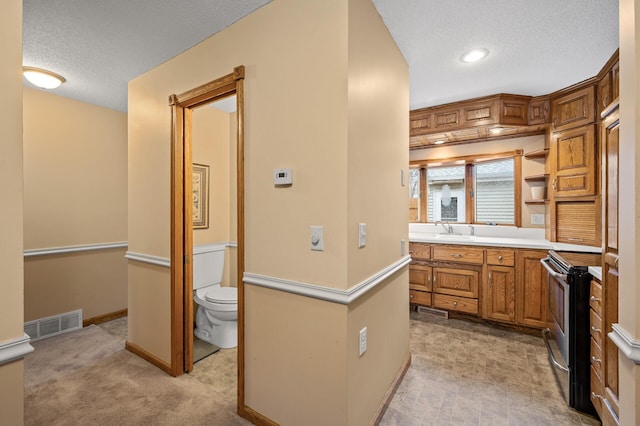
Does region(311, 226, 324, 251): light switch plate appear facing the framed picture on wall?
no

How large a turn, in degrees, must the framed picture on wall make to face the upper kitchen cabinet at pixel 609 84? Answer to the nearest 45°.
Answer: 0° — it already faces it

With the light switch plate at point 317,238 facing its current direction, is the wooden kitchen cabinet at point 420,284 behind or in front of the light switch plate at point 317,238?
behind

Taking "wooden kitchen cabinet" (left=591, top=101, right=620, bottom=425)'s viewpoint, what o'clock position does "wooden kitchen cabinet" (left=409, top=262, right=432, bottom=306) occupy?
"wooden kitchen cabinet" (left=409, top=262, right=432, bottom=306) is roughly at 1 o'clock from "wooden kitchen cabinet" (left=591, top=101, right=620, bottom=425).

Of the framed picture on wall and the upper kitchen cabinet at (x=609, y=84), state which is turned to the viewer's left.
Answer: the upper kitchen cabinet

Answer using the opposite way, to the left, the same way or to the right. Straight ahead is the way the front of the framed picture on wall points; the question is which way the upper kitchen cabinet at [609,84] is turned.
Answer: the opposite way

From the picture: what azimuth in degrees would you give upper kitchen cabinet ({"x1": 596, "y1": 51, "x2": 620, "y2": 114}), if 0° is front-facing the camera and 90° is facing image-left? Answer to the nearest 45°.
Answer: approximately 90°

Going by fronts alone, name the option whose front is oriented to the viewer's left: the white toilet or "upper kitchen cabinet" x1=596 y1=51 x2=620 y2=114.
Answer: the upper kitchen cabinet

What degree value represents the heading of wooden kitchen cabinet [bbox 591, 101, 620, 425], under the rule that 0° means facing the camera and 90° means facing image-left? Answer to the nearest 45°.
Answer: approximately 90°

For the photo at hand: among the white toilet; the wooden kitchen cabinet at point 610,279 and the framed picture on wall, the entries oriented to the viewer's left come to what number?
1

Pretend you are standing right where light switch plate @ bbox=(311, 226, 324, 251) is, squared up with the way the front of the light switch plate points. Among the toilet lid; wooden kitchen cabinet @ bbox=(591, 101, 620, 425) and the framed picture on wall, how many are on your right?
2

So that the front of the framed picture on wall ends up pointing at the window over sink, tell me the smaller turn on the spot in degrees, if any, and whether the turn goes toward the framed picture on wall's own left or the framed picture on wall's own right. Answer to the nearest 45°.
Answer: approximately 45° to the framed picture on wall's own left

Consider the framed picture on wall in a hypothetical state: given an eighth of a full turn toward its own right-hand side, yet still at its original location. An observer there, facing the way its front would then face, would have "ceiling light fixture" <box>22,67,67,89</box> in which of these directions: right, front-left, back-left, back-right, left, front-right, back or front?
right

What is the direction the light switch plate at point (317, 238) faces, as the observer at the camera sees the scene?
facing the viewer and to the left of the viewer

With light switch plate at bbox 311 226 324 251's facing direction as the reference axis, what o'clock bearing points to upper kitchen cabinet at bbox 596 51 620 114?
The upper kitchen cabinet is roughly at 7 o'clock from the light switch plate.

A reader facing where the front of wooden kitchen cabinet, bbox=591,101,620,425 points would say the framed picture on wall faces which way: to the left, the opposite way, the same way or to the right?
the opposite way

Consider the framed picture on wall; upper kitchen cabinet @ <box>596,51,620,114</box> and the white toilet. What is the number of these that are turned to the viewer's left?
1
